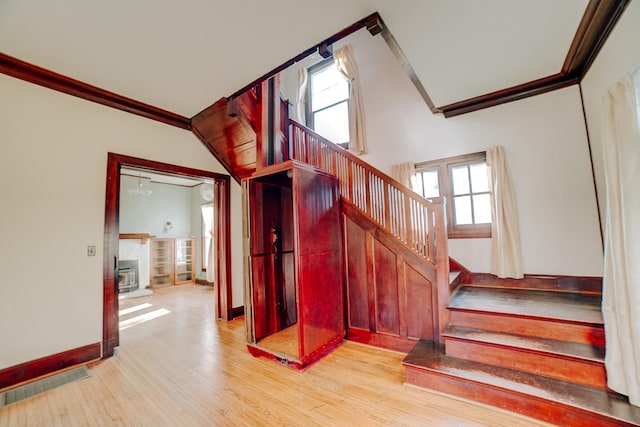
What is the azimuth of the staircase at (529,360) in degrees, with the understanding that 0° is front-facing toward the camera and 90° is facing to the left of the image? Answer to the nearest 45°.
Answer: approximately 45°

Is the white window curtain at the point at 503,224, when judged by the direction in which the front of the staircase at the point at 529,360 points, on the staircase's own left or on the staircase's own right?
on the staircase's own right
